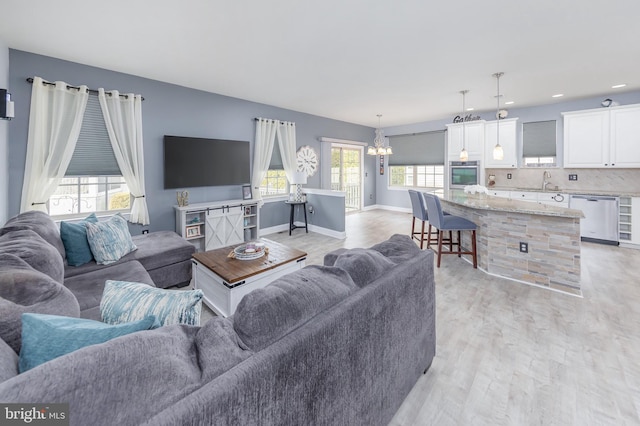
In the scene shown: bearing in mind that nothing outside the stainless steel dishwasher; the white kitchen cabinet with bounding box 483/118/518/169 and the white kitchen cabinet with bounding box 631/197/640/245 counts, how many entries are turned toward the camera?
3

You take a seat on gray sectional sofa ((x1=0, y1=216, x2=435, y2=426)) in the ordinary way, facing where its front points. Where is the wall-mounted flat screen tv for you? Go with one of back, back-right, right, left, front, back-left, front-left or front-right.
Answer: front-right

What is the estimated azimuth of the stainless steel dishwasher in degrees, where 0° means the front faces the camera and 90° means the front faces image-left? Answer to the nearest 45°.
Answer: approximately 0°

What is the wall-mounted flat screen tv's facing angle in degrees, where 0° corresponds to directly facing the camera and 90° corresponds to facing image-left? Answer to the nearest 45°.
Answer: approximately 315°

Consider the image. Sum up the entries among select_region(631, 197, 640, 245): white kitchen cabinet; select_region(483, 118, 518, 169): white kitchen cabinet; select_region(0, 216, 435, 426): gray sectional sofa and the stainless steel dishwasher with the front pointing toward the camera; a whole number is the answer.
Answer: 3

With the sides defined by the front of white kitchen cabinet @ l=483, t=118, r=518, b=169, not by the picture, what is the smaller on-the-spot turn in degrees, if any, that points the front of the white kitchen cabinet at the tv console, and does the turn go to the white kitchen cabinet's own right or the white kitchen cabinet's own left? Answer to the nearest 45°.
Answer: approximately 45° to the white kitchen cabinet's own right

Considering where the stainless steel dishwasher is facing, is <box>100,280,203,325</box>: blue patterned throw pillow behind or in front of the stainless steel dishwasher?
in front
